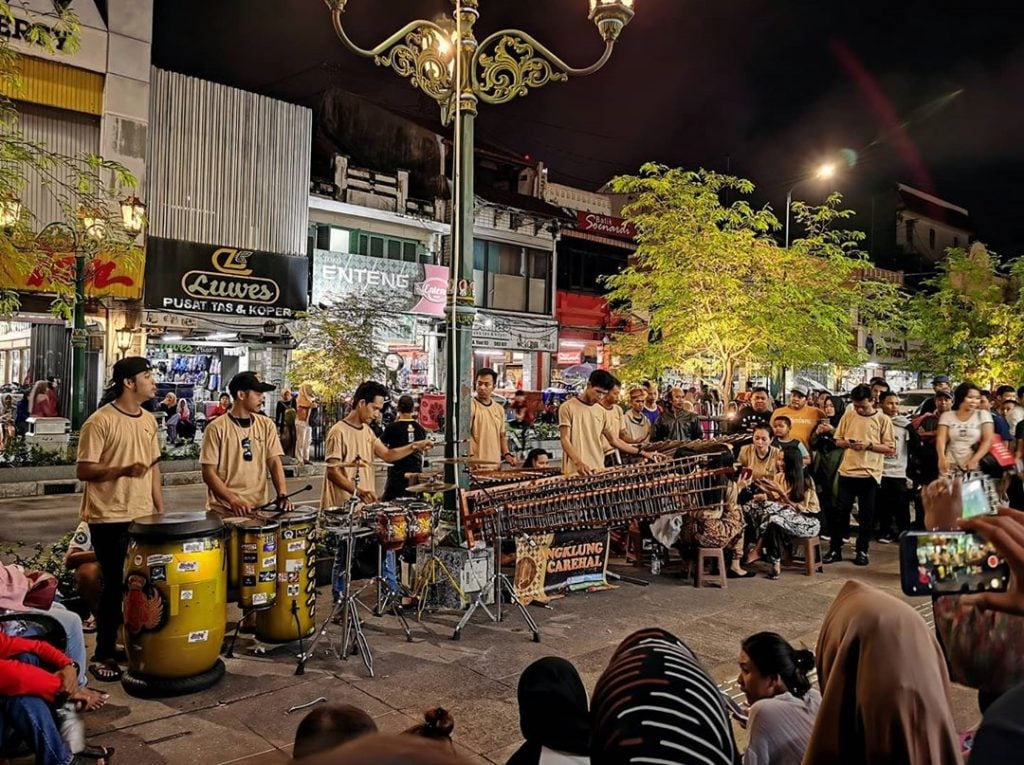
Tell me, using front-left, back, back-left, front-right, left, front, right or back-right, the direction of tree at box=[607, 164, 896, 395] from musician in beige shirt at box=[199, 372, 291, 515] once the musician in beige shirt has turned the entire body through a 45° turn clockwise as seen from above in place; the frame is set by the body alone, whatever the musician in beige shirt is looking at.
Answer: back-left

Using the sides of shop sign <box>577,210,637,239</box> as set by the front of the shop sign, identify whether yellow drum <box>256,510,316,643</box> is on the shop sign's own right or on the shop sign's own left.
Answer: on the shop sign's own right

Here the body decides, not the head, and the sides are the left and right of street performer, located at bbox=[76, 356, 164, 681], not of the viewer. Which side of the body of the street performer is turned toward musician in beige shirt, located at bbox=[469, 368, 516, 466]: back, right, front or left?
left

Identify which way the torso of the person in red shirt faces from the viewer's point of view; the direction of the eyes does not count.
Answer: to the viewer's right

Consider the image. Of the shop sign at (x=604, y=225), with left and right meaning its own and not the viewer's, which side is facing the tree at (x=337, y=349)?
right

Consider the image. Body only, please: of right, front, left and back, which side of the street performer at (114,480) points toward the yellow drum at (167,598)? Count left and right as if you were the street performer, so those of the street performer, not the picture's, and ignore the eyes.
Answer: front

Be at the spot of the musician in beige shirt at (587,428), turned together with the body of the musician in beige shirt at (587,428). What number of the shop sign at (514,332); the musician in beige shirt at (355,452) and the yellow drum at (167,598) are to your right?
2

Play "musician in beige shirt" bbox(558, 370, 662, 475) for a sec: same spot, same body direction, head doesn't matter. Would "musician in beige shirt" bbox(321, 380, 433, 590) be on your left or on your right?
on your right

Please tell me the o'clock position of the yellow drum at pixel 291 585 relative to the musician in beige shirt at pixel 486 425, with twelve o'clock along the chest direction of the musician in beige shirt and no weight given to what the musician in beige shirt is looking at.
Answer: The yellow drum is roughly at 1 o'clock from the musician in beige shirt.

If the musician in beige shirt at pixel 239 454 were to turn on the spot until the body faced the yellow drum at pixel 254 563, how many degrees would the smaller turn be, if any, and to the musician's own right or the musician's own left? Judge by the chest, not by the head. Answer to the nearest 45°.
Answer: approximately 45° to the musician's own right

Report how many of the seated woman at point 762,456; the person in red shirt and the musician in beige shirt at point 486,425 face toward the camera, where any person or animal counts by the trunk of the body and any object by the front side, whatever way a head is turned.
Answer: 2

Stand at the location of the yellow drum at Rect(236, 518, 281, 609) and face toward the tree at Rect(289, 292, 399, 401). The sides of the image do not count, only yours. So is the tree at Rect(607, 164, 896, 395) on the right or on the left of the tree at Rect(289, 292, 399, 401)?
right

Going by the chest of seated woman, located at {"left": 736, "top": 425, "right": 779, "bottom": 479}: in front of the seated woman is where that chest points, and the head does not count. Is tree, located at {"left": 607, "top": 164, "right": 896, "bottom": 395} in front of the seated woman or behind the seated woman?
behind

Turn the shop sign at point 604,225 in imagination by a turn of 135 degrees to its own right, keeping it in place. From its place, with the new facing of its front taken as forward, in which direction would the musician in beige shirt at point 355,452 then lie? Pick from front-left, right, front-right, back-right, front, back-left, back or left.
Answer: left

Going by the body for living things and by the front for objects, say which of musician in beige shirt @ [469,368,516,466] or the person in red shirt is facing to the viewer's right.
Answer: the person in red shirt
